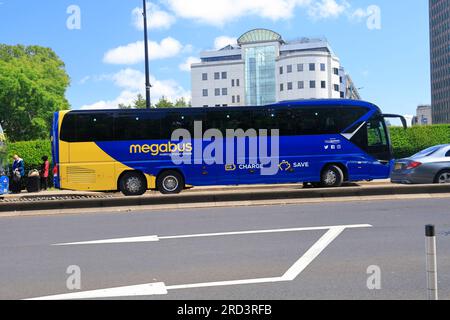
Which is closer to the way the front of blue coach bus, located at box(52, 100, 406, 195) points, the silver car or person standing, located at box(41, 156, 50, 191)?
the silver car

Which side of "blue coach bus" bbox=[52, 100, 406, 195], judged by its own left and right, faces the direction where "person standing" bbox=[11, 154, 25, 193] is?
back

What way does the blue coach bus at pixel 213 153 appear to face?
to the viewer's right

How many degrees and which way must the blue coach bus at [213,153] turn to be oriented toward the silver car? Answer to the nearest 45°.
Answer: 0° — it already faces it

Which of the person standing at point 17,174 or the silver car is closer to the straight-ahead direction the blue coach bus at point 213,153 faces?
the silver car

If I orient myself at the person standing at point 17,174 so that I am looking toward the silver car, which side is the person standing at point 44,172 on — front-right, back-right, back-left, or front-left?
front-left

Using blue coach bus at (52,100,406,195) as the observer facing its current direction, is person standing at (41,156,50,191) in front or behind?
behind
